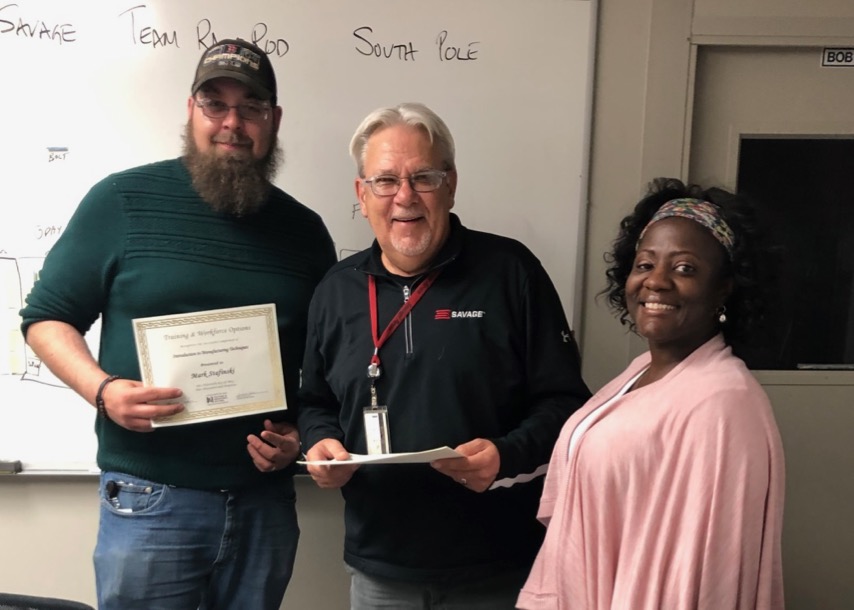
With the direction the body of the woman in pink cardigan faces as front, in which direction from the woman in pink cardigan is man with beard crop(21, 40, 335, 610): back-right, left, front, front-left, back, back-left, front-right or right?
front-right

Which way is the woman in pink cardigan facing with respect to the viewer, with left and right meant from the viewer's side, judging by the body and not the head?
facing the viewer and to the left of the viewer
